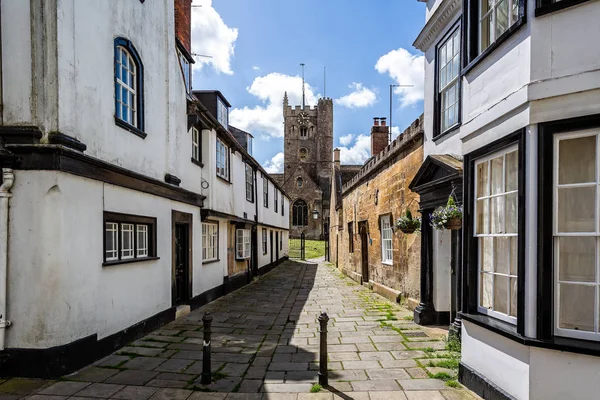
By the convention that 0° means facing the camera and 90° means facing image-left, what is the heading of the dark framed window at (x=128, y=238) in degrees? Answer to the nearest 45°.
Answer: approximately 315°

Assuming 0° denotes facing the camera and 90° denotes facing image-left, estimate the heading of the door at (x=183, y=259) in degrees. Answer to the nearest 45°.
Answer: approximately 315°

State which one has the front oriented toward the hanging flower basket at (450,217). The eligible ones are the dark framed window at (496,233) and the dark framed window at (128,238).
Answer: the dark framed window at (128,238)

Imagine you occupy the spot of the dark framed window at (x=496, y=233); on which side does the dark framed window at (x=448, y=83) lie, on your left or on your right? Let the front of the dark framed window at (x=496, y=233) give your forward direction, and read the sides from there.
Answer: on your right
